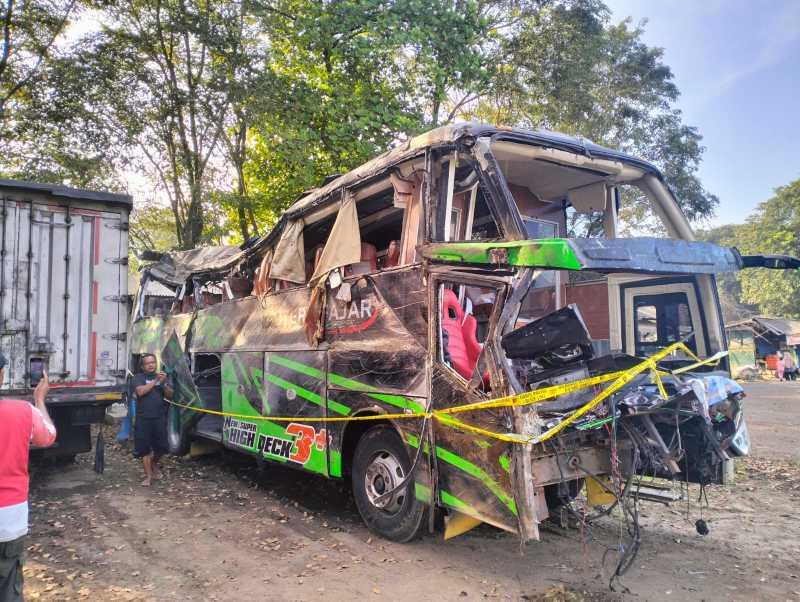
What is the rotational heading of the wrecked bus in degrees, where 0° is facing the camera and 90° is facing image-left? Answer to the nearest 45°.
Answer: approximately 315°

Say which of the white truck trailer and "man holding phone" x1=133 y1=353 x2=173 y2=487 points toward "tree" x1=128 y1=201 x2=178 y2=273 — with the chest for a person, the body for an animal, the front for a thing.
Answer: the white truck trailer

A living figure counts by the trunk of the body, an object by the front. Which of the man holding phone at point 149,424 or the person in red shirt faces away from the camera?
the person in red shirt

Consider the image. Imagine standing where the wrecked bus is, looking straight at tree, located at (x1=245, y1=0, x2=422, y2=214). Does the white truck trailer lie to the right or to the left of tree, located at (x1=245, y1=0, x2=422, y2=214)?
left

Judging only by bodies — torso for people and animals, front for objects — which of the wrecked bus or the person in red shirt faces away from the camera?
the person in red shirt

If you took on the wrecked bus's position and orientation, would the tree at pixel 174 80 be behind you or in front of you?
behind

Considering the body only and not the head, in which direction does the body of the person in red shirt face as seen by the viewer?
away from the camera

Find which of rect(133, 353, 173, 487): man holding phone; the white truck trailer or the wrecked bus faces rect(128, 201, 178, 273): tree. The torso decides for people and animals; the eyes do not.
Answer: the white truck trailer

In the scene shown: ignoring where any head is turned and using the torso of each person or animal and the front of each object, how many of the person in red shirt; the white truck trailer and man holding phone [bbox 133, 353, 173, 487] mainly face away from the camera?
2

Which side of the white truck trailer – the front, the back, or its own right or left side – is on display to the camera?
back

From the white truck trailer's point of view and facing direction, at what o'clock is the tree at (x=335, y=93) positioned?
The tree is roughly at 2 o'clock from the white truck trailer.

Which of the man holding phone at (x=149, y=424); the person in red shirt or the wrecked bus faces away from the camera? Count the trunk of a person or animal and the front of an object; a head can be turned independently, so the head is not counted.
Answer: the person in red shirt

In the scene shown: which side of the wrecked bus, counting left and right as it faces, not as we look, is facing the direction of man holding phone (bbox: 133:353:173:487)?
back

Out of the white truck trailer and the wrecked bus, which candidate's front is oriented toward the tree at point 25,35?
the white truck trailer
